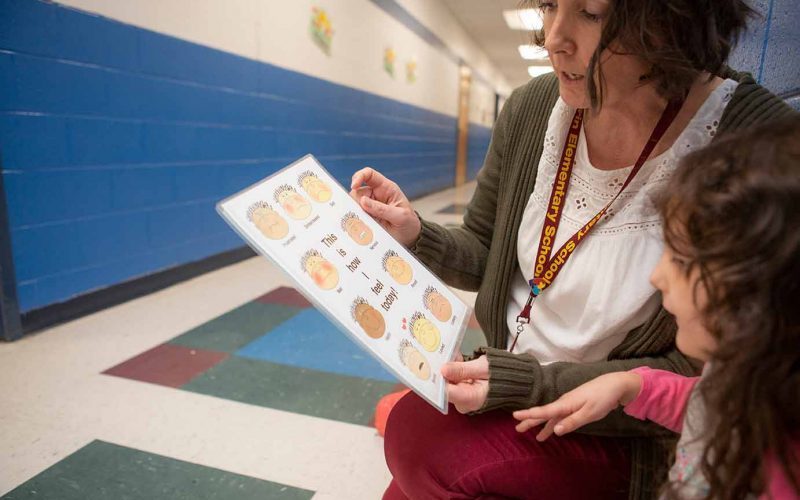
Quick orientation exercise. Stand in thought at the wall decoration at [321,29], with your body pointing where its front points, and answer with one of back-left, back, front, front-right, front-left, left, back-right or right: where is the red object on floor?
front-right

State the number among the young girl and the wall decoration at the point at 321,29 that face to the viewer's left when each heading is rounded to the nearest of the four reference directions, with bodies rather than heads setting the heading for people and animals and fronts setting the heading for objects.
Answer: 1

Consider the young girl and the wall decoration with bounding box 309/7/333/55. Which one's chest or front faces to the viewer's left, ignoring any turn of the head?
the young girl

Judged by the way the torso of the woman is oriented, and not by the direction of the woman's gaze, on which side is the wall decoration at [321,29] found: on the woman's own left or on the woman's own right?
on the woman's own right

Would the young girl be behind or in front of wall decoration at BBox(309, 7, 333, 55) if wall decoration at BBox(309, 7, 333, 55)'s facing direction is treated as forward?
in front

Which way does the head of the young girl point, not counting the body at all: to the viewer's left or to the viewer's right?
to the viewer's left

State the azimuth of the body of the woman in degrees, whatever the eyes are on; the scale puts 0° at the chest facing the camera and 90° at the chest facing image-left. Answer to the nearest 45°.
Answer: approximately 45°

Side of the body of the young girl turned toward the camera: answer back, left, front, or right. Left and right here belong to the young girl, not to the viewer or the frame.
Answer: left

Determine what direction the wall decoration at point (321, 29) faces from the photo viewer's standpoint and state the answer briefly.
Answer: facing the viewer and to the right of the viewer

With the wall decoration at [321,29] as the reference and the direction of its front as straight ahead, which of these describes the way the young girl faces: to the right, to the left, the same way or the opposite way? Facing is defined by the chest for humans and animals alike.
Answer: the opposite way
